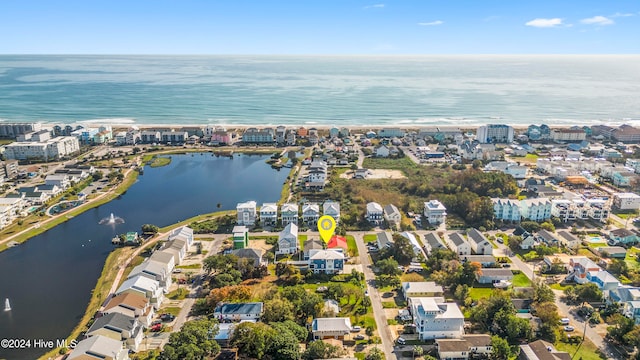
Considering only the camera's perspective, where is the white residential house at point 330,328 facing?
facing the viewer

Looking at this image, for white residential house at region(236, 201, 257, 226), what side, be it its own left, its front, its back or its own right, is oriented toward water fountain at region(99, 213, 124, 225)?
right

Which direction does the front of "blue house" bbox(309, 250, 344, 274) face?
toward the camera

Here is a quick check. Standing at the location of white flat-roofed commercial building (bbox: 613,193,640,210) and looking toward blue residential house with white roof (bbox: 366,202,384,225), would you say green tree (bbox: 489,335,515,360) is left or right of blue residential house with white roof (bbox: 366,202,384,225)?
left

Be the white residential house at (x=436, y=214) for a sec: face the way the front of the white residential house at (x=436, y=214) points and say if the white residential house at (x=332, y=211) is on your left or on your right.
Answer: on your right

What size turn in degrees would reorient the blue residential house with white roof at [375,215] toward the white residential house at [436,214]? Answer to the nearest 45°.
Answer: approximately 90° to its left

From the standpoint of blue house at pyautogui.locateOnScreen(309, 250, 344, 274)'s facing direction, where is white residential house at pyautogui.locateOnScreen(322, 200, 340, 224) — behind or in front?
behind

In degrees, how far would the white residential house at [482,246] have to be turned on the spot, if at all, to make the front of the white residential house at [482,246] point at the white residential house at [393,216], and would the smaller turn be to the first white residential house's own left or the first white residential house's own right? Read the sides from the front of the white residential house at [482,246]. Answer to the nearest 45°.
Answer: approximately 45° to the first white residential house's own left

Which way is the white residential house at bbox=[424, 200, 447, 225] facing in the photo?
toward the camera

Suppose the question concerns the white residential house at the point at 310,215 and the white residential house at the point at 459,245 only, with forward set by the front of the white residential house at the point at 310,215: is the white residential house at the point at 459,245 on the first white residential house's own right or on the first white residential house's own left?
on the first white residential house's own left
